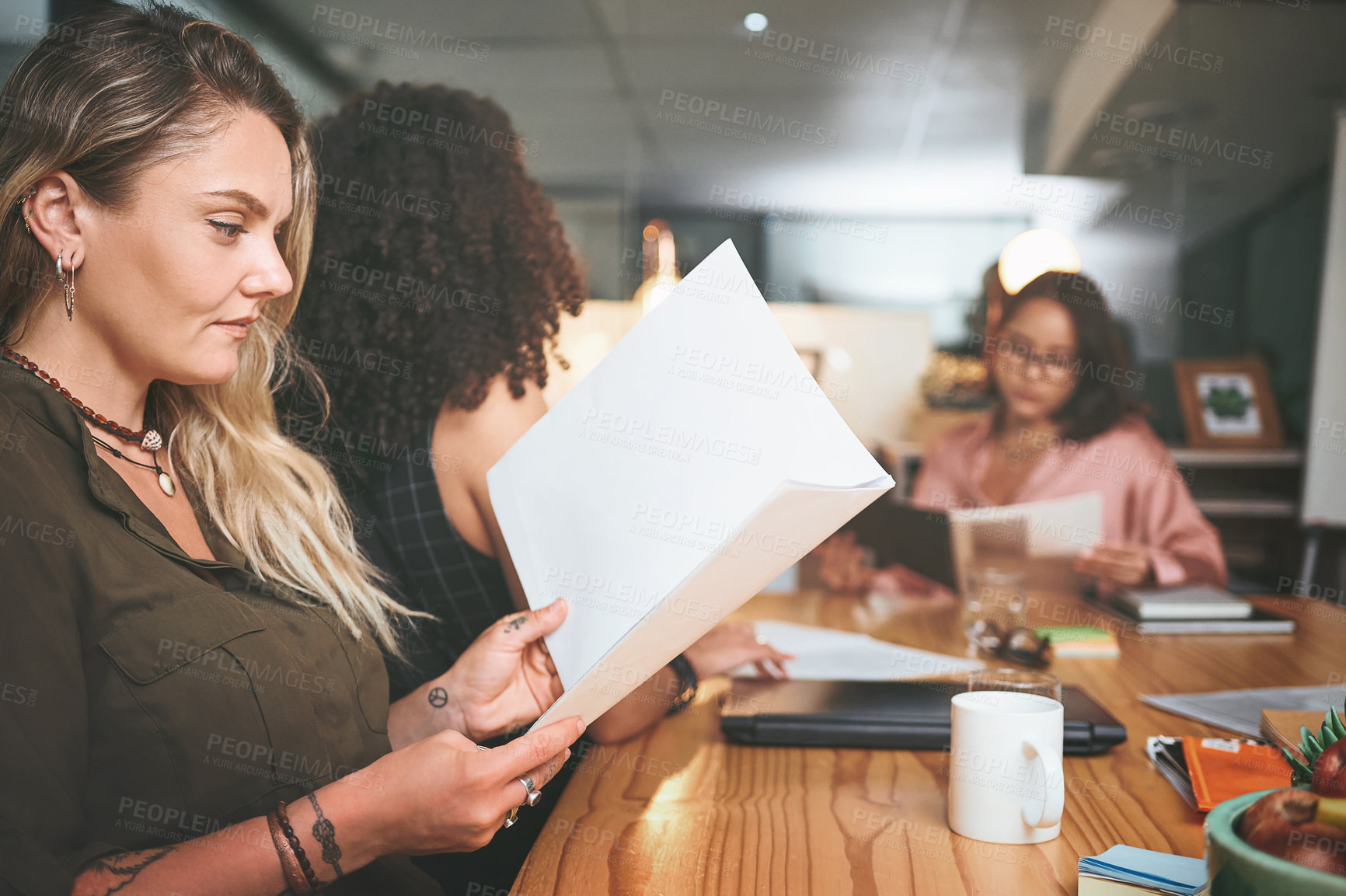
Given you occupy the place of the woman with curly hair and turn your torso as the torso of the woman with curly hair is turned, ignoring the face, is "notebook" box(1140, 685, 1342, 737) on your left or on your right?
on your right

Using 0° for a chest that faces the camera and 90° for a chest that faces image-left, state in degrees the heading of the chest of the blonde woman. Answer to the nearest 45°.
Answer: approximately 315°

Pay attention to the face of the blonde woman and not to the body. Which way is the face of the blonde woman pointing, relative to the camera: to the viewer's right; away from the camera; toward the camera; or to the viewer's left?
to the viewer's right

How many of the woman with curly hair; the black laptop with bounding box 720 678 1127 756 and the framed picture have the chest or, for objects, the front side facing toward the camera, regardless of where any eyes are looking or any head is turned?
1

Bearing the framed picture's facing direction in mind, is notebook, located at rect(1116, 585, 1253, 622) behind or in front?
in front

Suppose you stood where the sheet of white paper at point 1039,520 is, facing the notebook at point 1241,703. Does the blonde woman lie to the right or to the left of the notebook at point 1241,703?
right

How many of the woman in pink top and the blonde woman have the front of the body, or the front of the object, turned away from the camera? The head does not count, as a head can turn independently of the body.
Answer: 0

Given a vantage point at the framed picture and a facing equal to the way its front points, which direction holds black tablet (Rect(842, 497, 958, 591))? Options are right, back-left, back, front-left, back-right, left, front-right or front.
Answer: front

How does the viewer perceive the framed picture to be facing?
facing the viewer

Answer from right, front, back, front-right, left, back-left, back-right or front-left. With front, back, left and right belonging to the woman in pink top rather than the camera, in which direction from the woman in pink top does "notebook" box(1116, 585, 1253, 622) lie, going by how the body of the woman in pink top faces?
front-left

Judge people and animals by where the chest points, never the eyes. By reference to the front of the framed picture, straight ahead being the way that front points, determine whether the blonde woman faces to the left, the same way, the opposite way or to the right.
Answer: to the left

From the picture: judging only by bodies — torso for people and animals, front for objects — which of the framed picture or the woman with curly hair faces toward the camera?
the framed picture

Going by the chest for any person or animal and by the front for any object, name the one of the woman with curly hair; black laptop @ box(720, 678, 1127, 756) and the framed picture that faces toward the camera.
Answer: the framed picture

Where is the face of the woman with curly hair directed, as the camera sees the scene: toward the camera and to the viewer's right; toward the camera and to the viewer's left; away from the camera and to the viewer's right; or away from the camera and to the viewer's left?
away from the camera and to the viewer's right
